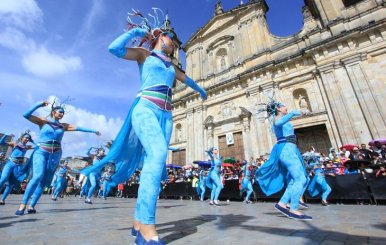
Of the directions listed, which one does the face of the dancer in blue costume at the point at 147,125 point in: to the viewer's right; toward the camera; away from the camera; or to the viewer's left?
to the viewer's right

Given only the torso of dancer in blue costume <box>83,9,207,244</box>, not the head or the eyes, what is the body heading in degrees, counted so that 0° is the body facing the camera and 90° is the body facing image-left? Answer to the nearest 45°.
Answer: approximately 315°

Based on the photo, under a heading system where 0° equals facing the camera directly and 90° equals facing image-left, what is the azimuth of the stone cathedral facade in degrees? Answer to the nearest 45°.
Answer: approximately 45°

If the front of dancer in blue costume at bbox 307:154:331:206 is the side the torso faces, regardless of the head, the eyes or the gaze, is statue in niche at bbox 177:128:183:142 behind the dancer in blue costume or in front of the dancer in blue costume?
behind

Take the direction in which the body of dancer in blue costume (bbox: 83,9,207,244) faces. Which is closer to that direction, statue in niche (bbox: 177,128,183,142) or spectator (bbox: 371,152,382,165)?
the spectator

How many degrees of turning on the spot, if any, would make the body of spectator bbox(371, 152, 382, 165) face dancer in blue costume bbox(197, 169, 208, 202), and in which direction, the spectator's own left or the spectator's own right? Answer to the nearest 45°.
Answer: approximately 45° to the spectator's own right
